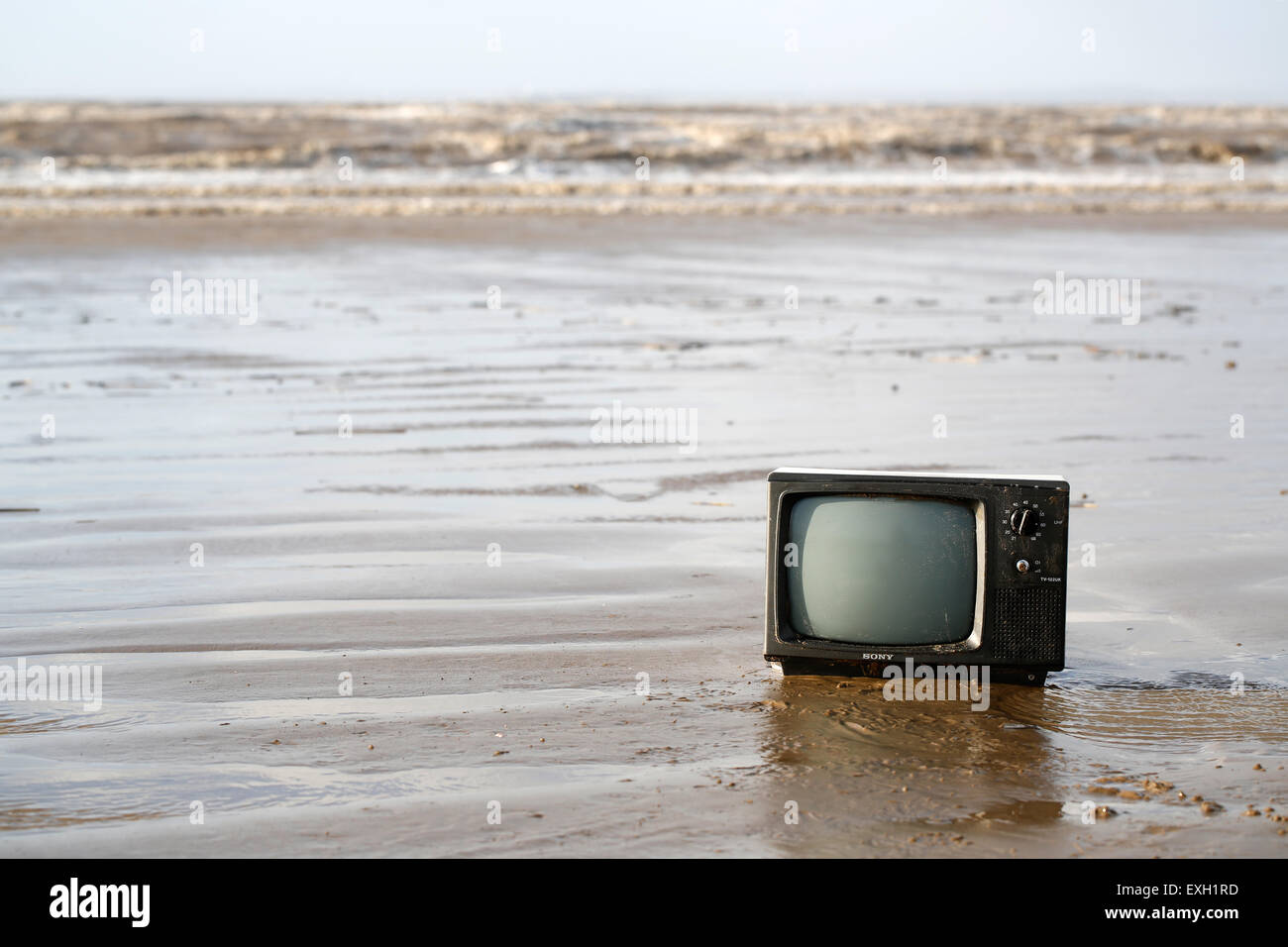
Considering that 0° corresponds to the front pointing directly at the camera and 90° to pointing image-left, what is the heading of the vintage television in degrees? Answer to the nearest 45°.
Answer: approximately 0°
